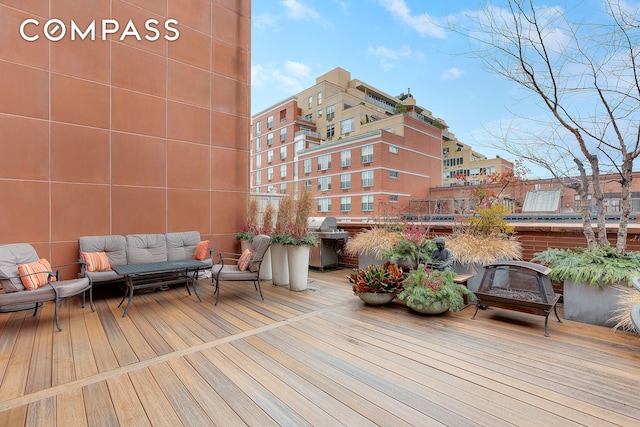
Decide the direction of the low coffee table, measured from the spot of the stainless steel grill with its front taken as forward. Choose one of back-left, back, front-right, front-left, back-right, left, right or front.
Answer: front

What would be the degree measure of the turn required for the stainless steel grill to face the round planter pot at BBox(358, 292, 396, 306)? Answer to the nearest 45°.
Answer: approximately 45° to its left

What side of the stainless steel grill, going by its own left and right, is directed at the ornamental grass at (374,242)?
left

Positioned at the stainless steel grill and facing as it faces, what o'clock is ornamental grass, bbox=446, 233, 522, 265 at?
The ornamental grass is roughly at 9 o'clock from the stainless steel grill.

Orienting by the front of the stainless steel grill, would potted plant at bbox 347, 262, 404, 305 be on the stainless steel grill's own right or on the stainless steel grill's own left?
on the stainless steel grill's own left

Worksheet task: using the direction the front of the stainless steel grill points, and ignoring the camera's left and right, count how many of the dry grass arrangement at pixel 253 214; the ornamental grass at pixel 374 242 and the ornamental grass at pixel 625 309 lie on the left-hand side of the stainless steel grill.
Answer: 2

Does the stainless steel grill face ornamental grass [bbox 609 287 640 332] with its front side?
no

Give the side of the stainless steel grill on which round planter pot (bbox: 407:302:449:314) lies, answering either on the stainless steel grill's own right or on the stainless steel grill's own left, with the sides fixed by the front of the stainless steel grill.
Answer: on the stainless steel grill's own left

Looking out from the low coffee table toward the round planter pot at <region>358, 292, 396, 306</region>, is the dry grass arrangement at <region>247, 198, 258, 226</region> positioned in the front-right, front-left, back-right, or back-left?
front-left

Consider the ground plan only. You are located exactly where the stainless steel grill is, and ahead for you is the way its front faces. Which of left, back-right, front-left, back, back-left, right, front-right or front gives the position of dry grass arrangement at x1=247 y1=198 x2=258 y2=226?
front-right

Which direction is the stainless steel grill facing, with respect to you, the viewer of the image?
facing the viewer and to the left of the viewer

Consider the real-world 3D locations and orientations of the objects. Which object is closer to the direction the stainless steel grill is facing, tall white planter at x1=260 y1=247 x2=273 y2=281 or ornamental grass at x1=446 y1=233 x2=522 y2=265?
the tall white planter
